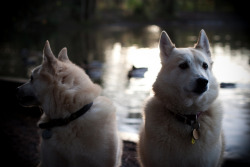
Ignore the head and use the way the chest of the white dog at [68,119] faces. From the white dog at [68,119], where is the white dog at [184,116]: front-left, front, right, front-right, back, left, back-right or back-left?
back

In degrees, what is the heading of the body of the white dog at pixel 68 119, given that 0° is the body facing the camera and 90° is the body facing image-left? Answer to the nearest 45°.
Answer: approximately 90°
